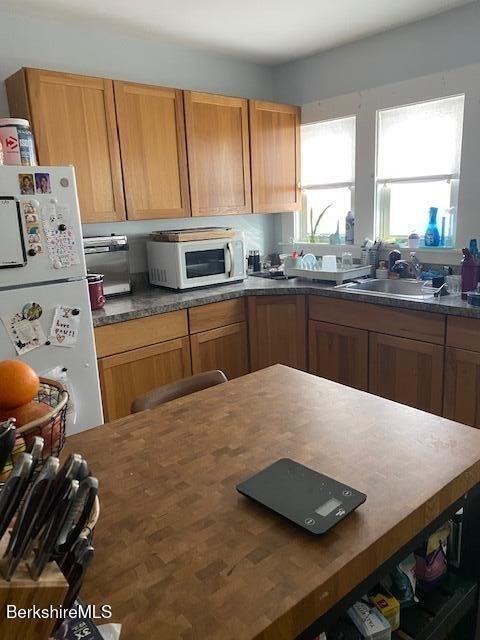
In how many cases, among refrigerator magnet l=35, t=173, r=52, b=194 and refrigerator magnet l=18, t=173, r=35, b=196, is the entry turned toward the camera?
2

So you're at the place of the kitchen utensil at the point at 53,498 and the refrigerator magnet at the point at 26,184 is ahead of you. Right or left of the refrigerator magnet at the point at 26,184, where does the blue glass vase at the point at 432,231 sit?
right

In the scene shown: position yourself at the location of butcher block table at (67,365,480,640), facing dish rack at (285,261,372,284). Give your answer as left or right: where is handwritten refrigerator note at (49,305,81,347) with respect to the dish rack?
left

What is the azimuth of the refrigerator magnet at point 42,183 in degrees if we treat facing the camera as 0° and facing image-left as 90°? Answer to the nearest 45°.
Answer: approximately 0°

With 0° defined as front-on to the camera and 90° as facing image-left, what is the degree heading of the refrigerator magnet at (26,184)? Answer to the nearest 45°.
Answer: approximately 0°

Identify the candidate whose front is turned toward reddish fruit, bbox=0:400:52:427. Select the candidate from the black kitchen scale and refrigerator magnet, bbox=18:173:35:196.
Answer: the refrigerator magnet

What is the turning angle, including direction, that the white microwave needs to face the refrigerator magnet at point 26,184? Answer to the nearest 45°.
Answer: approximately 90° to its right

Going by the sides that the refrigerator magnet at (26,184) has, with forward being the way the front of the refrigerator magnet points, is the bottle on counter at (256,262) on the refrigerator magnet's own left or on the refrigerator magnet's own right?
on the refrigerator magnet's own left

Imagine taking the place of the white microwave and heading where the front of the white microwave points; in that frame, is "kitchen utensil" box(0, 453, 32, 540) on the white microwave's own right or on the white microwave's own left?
on the white microwave's own right

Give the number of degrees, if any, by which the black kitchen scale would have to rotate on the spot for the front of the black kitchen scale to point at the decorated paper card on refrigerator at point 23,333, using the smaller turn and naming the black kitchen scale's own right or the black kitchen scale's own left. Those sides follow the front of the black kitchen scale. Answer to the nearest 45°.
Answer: approximately 180°
